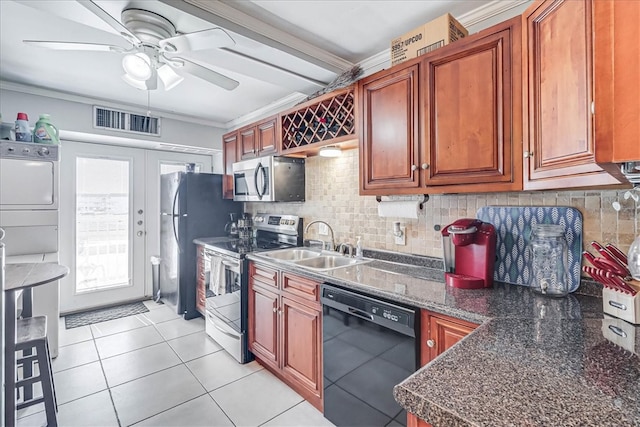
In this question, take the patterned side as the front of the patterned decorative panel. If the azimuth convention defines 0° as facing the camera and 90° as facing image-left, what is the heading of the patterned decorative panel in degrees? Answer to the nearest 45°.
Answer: approximately 45°

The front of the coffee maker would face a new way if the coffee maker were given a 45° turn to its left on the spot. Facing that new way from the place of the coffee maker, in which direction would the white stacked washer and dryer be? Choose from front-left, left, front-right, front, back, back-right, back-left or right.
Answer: right

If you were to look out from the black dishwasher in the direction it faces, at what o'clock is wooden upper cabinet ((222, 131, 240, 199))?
The wooden upper cabinet is roughly at 3 o'clock from the black dishwasher.

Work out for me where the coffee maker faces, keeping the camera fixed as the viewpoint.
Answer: facing the viewer and to the left of the viewer

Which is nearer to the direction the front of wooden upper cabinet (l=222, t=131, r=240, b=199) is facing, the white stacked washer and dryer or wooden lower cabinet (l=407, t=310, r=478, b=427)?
the white stacked washer and dryer

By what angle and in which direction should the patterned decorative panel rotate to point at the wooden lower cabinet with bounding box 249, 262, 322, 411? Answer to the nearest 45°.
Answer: approximately 45° to its right

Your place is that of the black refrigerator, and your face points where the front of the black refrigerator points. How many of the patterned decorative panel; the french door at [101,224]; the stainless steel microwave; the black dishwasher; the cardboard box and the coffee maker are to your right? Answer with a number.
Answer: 1

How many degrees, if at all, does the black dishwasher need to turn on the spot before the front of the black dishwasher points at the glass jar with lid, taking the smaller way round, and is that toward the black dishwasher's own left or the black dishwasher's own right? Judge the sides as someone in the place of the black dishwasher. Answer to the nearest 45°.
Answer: approximately 135° to the black dishwasher's own left

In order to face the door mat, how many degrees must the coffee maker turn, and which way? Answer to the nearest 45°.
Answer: approximately 45° to its right

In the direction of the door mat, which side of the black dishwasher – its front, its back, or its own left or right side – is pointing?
right

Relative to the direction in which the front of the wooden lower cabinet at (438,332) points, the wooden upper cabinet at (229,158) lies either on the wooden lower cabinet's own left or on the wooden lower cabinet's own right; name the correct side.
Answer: on the wooden lower cabinet's own right

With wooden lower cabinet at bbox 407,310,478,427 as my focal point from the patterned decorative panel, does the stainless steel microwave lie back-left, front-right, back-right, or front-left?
front-right

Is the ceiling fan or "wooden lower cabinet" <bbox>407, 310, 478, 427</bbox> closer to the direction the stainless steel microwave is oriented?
the ceiling fan

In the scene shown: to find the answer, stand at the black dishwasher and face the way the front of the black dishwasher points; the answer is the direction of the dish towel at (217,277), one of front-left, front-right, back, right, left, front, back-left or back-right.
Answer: right

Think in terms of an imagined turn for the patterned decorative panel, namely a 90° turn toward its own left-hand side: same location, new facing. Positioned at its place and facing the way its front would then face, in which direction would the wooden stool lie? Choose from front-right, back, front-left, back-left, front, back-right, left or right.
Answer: right
